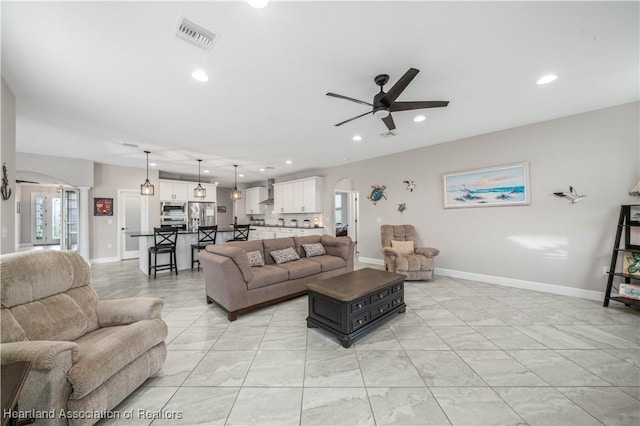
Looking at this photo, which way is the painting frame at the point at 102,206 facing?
toward the camera

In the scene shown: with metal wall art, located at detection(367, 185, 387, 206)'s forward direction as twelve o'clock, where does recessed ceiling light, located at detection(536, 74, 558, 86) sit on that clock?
The recessed ceiling light is roughly at 11 o'clock from the metal wall art.

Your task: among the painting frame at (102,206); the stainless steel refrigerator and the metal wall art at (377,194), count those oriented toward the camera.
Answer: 3

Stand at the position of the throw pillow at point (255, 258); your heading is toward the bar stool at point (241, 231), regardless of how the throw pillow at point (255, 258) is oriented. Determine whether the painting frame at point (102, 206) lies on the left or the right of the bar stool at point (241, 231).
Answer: left

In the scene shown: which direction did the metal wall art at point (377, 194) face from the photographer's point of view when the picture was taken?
facing the viewer

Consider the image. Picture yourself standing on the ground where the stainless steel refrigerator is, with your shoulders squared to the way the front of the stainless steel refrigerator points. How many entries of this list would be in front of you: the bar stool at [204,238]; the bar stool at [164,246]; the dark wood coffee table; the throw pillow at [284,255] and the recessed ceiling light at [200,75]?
5

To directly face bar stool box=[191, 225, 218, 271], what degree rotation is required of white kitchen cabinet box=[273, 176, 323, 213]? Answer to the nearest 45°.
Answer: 0° — it already faces it

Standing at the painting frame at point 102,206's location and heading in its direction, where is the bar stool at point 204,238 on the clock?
The bar stool is roughly at 11 o'clock from the painting frame.

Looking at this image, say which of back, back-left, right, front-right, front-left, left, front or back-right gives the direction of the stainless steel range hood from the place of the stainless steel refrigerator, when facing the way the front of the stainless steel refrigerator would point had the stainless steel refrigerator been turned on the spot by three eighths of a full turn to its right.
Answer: back-right

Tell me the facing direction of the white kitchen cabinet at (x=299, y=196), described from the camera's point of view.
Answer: facing the viewer and to the left of the viewer

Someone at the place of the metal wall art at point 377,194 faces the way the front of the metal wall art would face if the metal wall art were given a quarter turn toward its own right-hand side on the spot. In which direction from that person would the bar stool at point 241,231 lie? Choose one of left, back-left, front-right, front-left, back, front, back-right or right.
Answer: front

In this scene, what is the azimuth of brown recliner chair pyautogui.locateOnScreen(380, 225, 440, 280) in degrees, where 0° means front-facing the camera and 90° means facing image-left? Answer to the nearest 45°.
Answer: approximately 315°

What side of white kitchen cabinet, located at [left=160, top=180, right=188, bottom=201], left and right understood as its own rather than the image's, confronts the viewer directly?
front

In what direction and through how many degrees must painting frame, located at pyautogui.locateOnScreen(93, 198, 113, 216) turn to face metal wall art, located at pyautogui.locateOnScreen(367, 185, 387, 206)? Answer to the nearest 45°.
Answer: approximately 45° to its left

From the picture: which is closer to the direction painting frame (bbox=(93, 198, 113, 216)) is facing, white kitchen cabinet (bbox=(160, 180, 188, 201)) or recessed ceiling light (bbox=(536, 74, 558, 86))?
the recessed ceiling light

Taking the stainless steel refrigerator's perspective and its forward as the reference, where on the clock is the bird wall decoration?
The bird wall decoration is roughly at 11 o'clock from the stainless steel refrigerator.

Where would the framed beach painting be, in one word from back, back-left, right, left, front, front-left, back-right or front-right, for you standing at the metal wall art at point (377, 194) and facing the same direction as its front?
front-left

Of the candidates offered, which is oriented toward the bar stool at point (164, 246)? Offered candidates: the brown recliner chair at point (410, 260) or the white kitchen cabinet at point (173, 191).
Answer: the white kitchen cabinet
